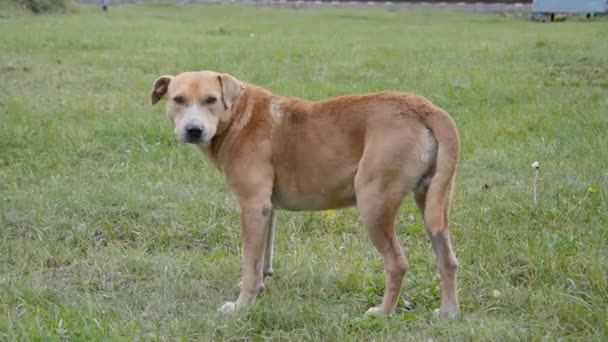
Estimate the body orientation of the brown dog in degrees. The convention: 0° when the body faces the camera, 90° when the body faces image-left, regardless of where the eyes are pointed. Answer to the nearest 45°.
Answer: approximately 90°
